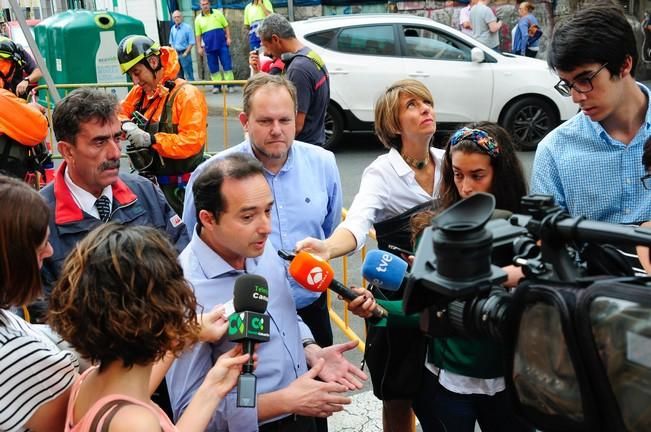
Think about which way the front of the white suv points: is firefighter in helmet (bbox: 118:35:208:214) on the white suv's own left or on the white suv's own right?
on the white suv's own right

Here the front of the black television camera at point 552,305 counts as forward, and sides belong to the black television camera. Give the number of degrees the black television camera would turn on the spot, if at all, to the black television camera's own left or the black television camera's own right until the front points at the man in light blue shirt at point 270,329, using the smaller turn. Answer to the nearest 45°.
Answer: approximately 45° to the black television camera's own right

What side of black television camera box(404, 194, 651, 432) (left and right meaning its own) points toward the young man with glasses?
right

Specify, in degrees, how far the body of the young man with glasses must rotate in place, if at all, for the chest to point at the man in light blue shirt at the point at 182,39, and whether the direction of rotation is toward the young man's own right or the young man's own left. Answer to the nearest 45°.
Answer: approximately 90° to the young man's own right

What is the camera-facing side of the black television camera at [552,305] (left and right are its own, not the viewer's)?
left

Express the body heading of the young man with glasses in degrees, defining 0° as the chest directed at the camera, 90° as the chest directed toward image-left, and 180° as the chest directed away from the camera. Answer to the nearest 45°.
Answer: approximately 45°

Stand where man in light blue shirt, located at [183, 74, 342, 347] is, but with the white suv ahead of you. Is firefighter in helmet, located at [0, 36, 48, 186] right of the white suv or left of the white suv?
left

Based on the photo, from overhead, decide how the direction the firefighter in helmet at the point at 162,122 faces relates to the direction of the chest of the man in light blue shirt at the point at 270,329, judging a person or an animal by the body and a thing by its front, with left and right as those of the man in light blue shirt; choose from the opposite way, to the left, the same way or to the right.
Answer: to the right

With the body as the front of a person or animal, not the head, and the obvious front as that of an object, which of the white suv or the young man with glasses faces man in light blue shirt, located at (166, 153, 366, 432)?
the young man with glasses

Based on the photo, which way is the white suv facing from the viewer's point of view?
to the viewer's right

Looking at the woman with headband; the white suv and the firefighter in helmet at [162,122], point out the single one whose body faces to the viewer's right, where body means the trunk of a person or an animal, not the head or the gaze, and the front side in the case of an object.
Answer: the white suv

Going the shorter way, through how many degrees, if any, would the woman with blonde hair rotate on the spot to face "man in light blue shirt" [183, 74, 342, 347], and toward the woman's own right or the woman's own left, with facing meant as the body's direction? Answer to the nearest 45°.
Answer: approximately 135° to the woman's own right
